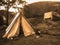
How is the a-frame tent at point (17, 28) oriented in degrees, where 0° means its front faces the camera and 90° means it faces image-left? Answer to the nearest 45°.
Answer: approximately 0°
